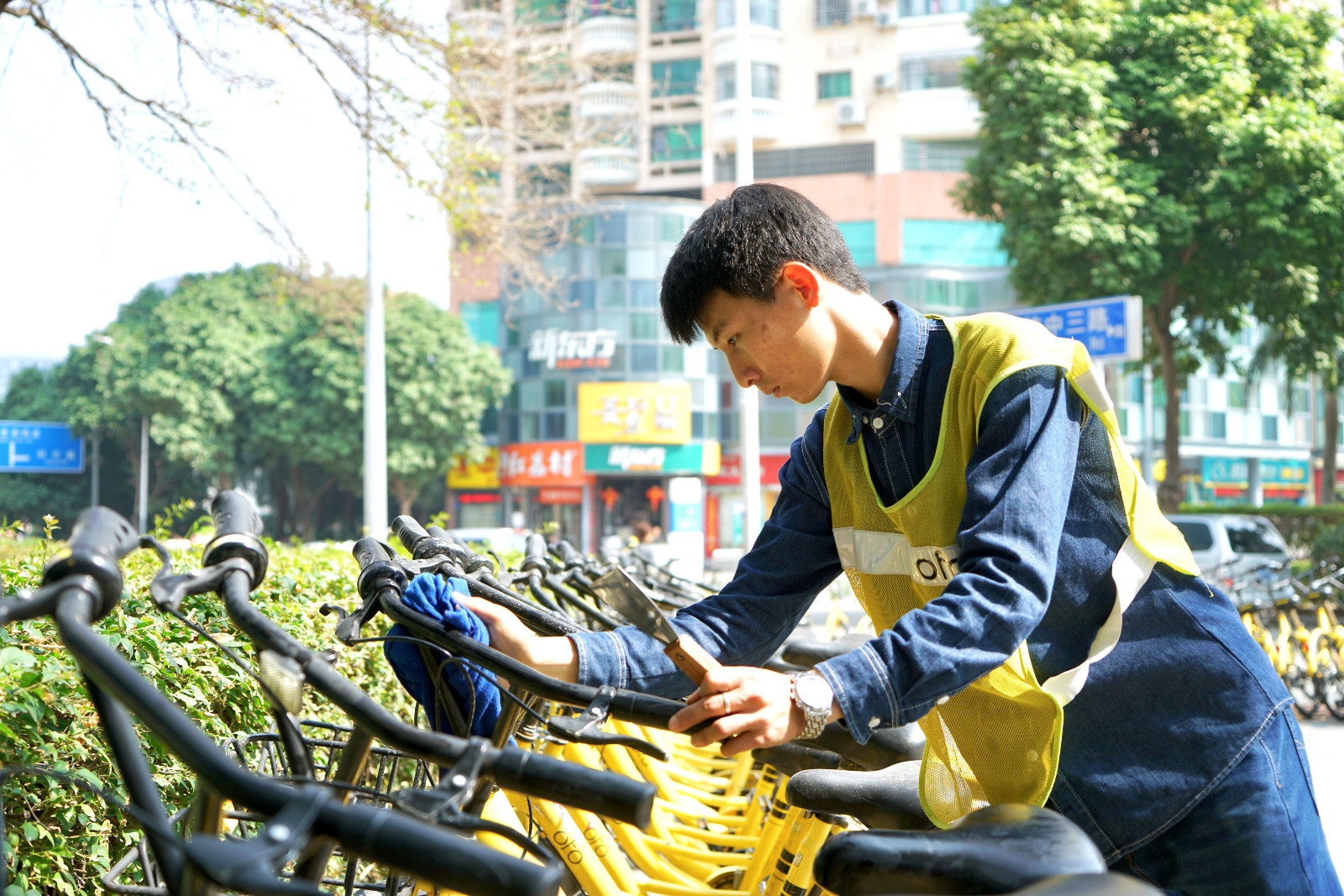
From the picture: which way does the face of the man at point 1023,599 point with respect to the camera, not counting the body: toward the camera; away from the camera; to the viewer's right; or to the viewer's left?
to the viewer's left

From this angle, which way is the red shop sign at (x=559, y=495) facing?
toward the camera

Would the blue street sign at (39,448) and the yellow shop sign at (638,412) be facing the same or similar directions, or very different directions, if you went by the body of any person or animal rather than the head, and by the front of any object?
same or similar directions

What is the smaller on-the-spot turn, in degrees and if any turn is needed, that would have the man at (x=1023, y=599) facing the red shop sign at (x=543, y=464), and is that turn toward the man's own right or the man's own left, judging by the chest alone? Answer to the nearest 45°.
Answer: approximately 135° to the man's own right

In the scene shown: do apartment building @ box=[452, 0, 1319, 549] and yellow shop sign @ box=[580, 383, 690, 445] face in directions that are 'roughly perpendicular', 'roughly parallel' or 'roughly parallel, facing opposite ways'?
roughly parallel

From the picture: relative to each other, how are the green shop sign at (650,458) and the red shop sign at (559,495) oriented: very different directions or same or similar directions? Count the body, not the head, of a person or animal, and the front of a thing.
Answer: same or similar directions

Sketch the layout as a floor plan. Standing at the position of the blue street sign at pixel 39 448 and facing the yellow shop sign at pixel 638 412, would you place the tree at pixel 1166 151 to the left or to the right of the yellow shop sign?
right

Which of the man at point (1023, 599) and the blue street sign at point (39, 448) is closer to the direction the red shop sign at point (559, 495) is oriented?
the man

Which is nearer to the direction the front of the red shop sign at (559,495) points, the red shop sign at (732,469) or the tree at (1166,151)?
the tree

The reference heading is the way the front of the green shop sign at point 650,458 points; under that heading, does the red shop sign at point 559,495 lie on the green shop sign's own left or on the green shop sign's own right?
on the green shop sign's own right

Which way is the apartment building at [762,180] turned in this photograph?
toward the camera

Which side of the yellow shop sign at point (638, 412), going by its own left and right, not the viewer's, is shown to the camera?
front

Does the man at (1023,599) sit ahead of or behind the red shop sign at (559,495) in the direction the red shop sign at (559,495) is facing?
ahead

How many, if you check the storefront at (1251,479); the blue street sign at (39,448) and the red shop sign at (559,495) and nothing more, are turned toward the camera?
3

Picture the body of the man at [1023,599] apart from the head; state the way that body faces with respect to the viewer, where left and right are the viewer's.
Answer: facing the viewer and to the left of the viewer
